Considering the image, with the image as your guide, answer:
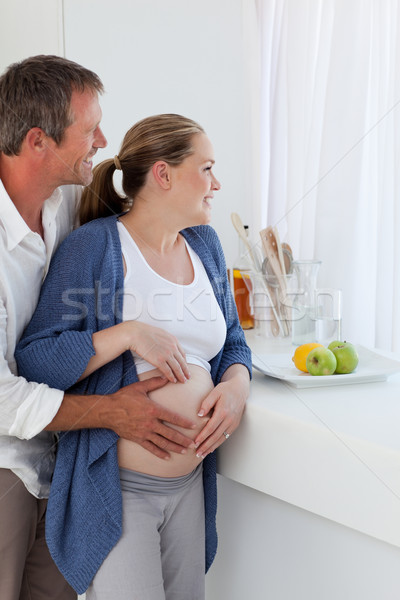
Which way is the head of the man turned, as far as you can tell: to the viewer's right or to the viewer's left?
to the viewer's right

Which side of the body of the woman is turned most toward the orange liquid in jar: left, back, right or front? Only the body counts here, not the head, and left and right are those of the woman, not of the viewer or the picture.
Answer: left

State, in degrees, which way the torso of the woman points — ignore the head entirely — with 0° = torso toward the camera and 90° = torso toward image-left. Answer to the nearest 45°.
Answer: approximately 315°

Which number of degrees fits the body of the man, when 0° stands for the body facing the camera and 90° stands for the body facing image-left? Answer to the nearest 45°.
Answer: approximately 315°

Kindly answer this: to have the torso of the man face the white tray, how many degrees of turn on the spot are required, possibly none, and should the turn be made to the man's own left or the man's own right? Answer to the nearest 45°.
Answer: approximately 45° to the man's own left

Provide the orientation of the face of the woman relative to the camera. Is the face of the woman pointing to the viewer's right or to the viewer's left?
to the viewer's right
